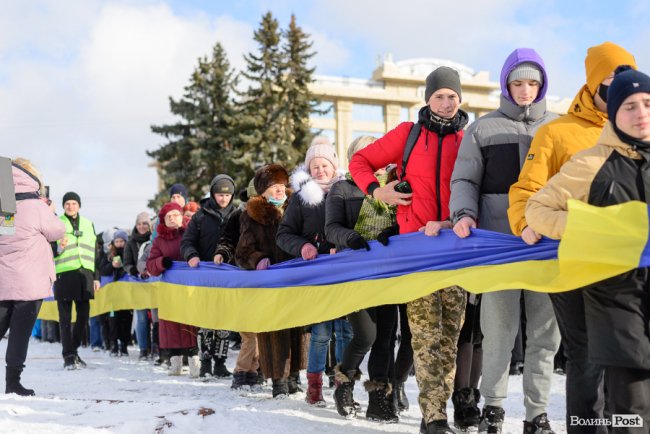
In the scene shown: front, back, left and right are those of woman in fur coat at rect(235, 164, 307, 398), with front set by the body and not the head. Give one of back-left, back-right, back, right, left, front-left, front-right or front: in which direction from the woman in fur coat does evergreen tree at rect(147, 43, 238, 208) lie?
back-left

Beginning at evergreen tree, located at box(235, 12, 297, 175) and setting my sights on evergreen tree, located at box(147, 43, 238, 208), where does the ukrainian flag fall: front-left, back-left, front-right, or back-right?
back-left

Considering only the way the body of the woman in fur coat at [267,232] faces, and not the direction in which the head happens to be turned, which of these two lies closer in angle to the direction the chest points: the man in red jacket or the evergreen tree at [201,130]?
the man in red jacket

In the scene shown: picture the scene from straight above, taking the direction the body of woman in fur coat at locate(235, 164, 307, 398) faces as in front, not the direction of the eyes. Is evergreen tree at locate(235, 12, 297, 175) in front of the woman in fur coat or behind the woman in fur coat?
behind

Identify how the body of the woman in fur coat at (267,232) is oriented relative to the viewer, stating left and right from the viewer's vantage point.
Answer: facing the viewer and to the right of the viewer

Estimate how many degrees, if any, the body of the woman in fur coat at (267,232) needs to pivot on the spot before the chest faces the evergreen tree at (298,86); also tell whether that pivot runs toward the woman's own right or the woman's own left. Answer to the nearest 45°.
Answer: approximately 135° to the woman's own left
